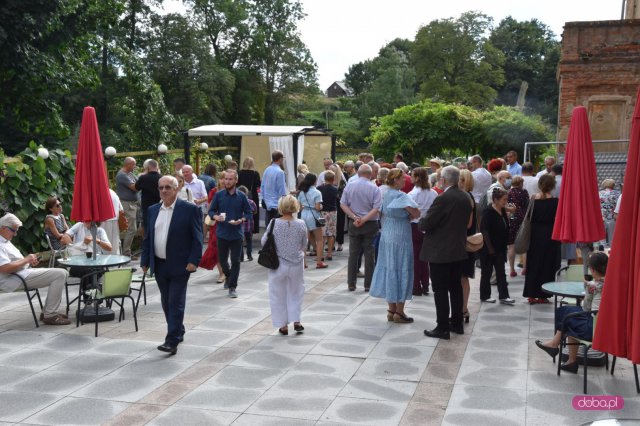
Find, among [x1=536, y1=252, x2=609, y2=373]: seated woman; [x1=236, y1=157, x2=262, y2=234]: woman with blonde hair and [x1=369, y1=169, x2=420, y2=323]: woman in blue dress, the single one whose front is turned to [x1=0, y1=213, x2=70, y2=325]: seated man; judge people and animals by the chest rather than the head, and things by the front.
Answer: the seated woman

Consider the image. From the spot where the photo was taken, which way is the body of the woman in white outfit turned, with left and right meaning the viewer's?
facing away from the viewer

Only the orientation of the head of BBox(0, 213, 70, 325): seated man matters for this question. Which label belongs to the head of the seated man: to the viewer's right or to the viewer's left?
to the viewer's right

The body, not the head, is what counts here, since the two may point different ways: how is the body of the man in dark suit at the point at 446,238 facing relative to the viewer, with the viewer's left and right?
facing away from the viewer and to the left of the viewer

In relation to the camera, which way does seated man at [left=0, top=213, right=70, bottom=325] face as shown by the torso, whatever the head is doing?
to the viewer's right

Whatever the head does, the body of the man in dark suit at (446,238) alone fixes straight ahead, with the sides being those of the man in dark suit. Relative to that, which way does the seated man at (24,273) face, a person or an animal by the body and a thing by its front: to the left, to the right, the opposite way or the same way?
to the right

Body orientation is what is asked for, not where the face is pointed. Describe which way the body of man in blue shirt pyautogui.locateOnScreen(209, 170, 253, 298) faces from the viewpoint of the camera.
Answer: toward the camera

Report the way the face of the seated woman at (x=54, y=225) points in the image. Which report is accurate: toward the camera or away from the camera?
toward the camera

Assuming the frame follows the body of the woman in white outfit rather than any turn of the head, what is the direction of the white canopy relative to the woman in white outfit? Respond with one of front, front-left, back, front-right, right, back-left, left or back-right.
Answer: front

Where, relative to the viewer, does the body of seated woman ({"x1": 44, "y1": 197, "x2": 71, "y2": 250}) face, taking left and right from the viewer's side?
facing the viewer and to the right of the viewer

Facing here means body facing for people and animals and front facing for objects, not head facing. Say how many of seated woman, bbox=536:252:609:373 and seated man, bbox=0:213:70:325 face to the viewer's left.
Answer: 1

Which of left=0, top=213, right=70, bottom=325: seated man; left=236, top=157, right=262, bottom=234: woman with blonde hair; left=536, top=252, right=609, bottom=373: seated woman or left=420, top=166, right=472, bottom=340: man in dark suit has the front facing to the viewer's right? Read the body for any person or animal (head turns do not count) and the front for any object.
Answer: the seated man

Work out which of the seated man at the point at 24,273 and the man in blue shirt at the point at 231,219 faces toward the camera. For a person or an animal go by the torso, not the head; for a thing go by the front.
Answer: the man in blue shirt
